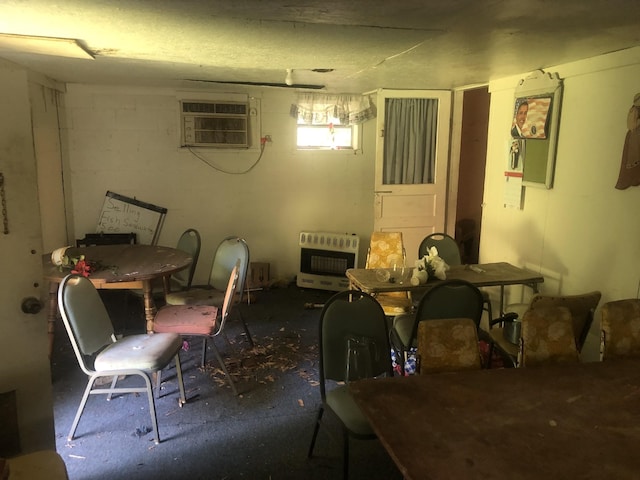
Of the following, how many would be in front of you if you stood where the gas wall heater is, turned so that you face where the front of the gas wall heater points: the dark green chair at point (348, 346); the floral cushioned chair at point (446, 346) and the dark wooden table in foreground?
3

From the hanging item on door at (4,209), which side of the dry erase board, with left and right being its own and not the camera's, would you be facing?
front

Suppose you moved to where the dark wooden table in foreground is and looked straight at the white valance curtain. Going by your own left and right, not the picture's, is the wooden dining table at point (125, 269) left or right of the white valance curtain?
left

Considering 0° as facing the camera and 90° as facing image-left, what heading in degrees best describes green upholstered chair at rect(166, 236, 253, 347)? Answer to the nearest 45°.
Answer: approximately 45°

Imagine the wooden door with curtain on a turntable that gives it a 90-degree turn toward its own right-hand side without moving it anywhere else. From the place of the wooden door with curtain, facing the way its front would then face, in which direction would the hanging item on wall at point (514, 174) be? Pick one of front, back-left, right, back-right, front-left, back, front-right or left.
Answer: back-left

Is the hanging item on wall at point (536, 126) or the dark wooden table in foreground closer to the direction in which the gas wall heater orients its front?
the dark wooden table in foreground

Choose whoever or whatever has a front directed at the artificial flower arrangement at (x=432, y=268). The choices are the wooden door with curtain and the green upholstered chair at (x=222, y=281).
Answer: the wooden door with curtain

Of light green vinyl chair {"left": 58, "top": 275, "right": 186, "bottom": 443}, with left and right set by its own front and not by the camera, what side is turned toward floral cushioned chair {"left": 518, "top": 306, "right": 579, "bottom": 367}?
front

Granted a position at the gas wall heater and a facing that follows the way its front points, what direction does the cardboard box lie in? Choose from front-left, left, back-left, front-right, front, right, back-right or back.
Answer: right

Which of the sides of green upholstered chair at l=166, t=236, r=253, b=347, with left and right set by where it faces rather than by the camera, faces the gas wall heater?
back

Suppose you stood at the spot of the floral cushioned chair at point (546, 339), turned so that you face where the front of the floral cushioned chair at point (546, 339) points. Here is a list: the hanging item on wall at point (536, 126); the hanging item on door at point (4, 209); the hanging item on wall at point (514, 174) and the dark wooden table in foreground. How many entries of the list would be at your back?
2
